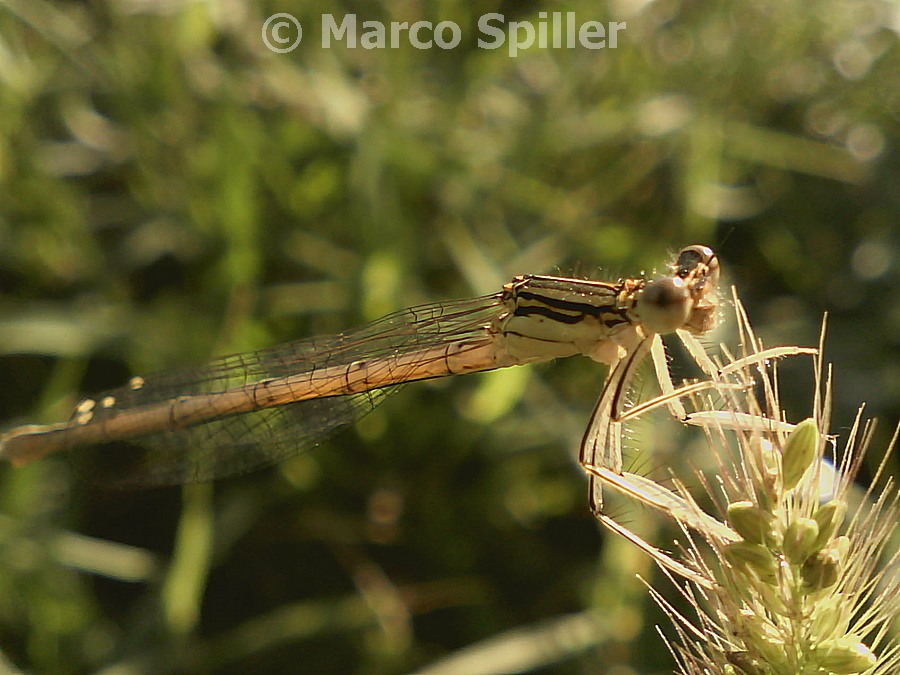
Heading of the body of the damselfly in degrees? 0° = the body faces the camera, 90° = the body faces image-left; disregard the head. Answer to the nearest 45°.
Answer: approximately 270°
